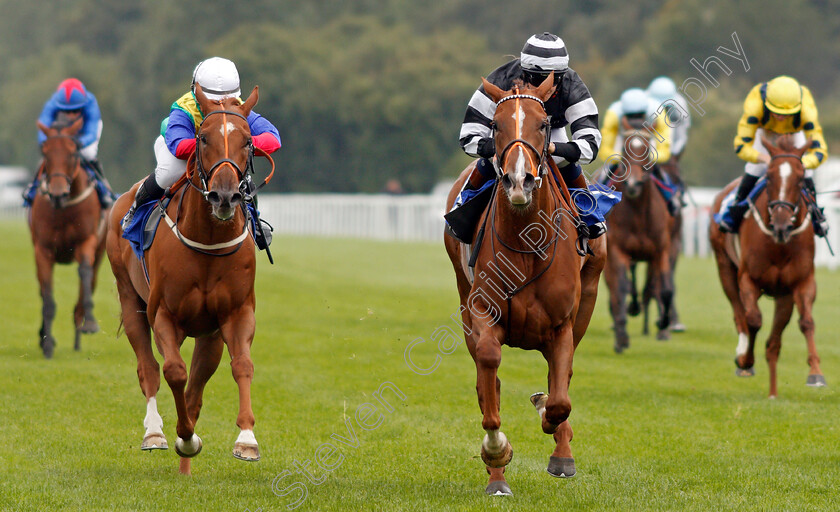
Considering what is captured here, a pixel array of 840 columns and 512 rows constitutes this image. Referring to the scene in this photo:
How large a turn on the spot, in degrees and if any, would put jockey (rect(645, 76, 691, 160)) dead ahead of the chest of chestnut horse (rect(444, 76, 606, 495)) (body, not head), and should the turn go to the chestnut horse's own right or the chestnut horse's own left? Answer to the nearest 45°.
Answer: approximately 180°

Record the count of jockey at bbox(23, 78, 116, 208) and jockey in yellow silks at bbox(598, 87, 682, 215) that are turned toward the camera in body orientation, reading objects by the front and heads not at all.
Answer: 2

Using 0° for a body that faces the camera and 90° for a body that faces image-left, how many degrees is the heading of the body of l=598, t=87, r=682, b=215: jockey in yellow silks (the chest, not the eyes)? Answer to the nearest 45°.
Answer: approximately 0°

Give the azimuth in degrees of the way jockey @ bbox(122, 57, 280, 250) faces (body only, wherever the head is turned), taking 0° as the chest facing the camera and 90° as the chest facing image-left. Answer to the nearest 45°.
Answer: approximately 315°

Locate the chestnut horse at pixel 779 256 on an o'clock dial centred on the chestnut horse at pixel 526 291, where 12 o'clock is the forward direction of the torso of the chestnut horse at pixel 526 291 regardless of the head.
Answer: the chestnut horse at pixel 779 256 is roughly at 7 o'clock from the chestnut horse at pixel 526 291.

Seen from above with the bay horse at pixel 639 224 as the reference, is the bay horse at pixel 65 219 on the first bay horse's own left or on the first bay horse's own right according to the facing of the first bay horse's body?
on the first bay horse's own right

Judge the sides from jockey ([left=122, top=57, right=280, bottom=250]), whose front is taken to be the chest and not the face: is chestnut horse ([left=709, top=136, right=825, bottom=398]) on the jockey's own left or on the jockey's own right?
on the jockey's own left

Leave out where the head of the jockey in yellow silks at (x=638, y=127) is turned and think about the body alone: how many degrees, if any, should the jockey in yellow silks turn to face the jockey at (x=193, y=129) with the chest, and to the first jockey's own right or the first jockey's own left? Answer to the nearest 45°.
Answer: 0° — they already face them

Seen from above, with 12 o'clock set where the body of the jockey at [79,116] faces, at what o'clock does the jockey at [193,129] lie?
the jockey at [193,129] is roughly at 12 o'clock from the jockey at [79,116].

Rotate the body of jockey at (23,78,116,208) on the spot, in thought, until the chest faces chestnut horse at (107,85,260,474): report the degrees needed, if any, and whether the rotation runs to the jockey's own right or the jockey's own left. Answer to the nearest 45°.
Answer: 0° — they already face it
